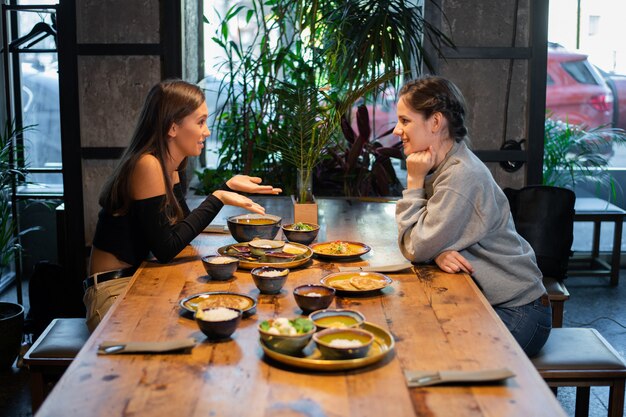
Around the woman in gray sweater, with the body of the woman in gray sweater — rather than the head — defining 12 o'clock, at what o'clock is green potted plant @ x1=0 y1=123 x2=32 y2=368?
The green potted plant is roughly at 1 o'clock from the woman in gray sweater.

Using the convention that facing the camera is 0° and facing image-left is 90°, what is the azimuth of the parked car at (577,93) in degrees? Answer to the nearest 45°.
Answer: approximately 90°

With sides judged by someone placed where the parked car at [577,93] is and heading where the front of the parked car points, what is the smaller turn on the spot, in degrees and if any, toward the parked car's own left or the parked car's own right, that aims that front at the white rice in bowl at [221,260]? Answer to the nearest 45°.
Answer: approximately 90° to the parked car's own left

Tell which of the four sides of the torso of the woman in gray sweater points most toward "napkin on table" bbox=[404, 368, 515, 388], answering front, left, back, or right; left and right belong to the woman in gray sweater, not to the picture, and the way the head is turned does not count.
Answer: left

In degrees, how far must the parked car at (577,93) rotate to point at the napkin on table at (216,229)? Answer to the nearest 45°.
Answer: approximately 90° to its left

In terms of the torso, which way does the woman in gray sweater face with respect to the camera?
to the viewer's left

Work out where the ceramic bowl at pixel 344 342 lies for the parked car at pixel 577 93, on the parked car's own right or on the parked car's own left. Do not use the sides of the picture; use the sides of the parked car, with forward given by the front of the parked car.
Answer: on the parked car's own left

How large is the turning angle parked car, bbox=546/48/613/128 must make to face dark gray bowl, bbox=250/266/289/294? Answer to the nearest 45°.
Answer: approximately 90° to its left
